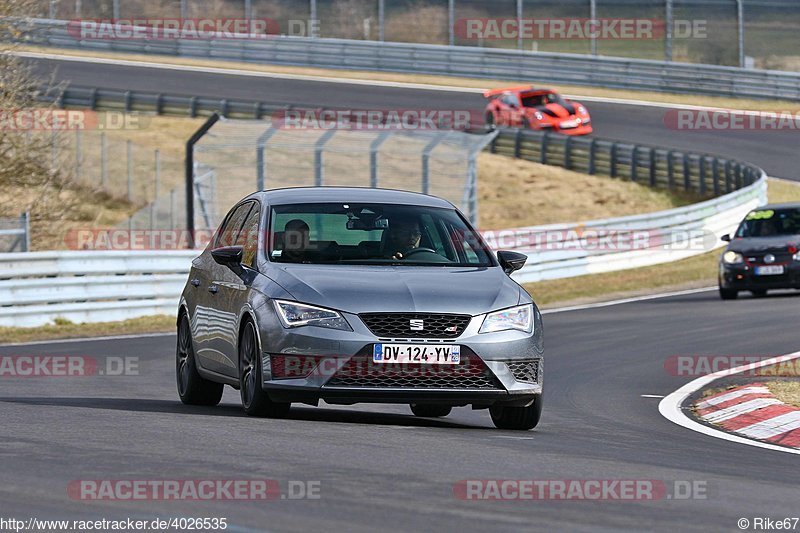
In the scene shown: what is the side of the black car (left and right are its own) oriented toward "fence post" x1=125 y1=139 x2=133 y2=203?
right

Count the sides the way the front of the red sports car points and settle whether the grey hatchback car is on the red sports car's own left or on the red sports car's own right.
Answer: on the red sports car's own right

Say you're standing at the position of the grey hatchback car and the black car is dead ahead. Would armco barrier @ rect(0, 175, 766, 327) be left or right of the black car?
left

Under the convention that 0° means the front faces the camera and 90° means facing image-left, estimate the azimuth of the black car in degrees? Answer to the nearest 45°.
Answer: approximately 45°
